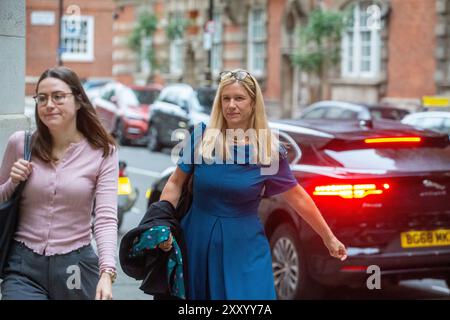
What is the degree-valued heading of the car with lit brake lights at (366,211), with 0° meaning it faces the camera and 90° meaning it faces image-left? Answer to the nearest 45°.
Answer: approximately 135°

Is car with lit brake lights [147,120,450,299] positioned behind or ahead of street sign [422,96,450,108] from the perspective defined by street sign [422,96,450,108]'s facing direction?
ahead

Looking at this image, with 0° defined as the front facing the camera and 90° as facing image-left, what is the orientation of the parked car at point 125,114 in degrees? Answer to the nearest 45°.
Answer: approximately 315°

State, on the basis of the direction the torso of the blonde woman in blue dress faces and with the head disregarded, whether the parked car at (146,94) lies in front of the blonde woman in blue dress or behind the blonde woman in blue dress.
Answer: behind

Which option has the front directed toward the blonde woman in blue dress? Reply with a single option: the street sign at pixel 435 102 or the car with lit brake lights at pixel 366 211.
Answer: the street sign

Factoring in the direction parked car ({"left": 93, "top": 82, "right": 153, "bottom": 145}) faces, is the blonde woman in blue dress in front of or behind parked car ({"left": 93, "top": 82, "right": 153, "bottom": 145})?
in front

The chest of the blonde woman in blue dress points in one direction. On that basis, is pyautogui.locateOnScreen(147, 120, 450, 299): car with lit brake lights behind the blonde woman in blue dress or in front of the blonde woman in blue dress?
behind

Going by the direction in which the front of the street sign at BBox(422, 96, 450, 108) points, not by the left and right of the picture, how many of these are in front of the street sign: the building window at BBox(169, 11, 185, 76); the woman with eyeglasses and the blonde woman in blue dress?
2

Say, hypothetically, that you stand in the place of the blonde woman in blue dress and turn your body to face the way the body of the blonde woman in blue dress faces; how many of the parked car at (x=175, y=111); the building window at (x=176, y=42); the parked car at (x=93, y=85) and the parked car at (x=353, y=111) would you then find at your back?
4

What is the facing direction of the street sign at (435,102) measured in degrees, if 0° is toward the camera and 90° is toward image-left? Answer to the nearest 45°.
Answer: approximately 0°
